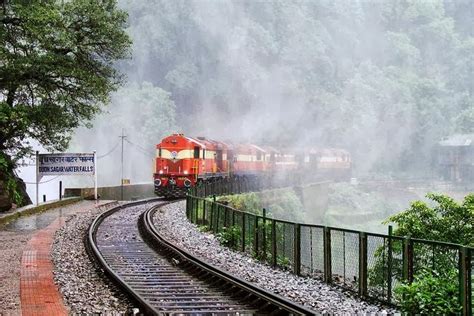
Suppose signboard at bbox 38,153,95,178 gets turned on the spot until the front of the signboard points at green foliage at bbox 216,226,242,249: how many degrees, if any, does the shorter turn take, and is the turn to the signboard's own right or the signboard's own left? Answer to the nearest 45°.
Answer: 0° — it already faces it

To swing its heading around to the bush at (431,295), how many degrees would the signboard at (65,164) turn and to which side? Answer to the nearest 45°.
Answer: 0° — it already faces it

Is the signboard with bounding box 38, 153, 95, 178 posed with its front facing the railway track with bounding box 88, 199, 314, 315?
yes

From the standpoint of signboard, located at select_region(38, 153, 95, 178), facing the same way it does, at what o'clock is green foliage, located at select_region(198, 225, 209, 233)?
The green foliage is roughly at 11 o'clock from the signboard.

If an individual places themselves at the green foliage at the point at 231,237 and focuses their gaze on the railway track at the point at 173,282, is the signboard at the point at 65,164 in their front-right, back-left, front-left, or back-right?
back-right

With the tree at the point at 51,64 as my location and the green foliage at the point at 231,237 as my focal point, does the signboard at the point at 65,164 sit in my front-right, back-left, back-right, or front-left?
back-left

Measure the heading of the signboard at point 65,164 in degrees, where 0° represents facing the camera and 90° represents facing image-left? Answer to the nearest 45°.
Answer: approximately 0°
